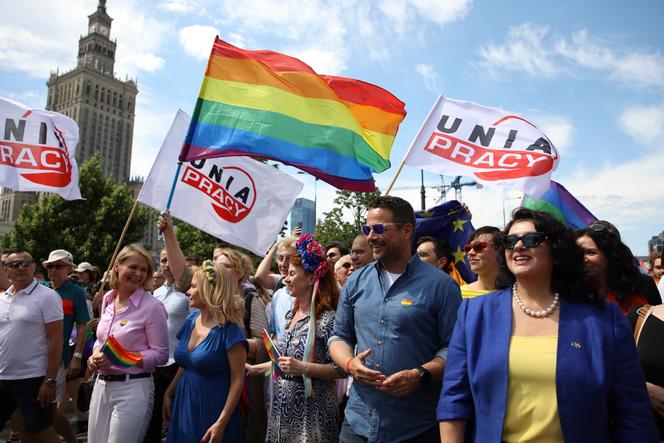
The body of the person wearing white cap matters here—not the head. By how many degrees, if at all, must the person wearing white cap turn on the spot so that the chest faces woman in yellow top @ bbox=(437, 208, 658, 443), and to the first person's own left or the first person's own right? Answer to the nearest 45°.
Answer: approximately 45° to the first person's own left

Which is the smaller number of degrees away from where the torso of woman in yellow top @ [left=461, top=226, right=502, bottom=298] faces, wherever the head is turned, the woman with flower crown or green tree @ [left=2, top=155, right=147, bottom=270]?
the woman with flower crown

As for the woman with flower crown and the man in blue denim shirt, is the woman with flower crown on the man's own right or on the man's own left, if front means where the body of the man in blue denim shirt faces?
on the man's own right

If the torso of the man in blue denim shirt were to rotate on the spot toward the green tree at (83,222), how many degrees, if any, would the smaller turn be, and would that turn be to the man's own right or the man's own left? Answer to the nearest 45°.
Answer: approximately 90° to the man's own right

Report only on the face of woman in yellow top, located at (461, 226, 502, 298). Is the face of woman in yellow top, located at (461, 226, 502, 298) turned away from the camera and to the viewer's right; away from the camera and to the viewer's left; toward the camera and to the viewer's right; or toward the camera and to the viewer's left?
toward the camera and to the viewer's left

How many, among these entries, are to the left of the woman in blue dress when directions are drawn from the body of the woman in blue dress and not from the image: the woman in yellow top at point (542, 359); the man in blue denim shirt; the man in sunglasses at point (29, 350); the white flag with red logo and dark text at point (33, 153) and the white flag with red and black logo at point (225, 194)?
2

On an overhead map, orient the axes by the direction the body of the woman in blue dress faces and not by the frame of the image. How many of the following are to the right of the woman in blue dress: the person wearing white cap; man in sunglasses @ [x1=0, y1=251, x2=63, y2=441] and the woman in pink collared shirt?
3

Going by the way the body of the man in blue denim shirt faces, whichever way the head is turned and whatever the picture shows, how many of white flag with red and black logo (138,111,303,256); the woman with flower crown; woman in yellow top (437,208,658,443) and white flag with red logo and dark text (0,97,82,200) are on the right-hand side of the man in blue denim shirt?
3

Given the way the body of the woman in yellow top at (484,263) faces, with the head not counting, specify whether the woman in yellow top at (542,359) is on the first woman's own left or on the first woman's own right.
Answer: on the first woman's own left

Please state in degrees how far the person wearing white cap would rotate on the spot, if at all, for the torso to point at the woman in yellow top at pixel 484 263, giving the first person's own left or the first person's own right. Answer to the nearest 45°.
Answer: approximately 90° to the first person's own left
